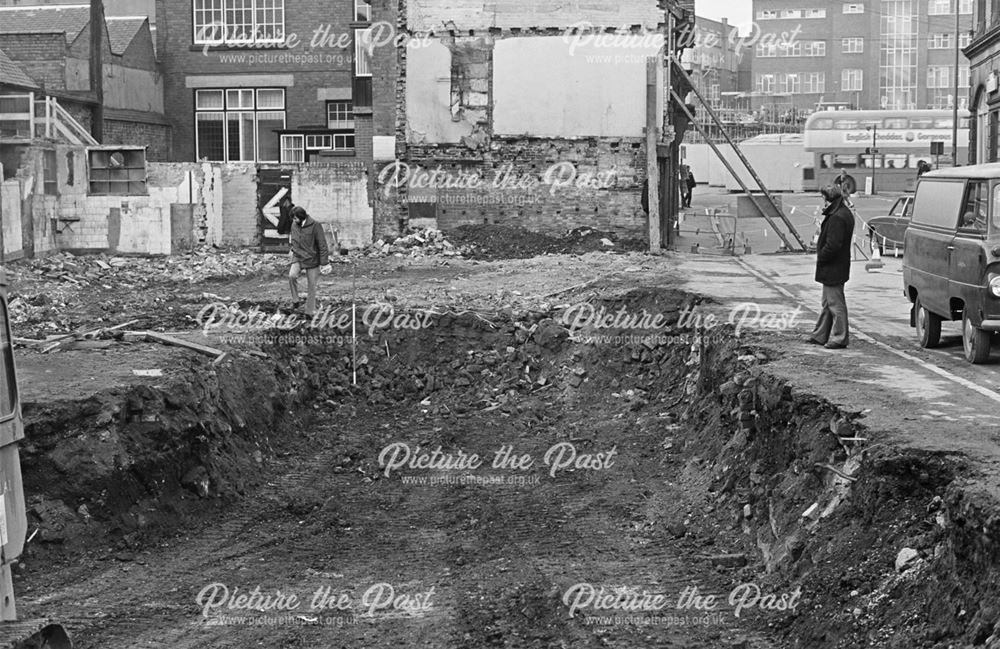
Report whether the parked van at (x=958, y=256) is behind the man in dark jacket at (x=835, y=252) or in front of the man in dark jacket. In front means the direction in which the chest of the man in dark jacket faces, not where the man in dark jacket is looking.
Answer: behind

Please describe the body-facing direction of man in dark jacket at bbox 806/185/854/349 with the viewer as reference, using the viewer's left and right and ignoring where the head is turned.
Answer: facing to the left of the viewer

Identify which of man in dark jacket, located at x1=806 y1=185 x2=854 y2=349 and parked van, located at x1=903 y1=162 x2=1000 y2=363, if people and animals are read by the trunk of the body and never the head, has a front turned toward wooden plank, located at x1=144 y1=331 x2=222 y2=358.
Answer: the man in dark jacket

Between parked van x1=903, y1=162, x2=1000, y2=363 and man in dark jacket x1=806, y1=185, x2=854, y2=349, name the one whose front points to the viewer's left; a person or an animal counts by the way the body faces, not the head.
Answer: the man in dark jacket

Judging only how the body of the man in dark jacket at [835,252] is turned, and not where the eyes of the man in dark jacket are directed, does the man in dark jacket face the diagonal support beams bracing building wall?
no

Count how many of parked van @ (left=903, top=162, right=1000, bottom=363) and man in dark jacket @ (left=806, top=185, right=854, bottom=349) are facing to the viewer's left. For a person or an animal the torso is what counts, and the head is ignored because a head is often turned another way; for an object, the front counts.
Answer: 1

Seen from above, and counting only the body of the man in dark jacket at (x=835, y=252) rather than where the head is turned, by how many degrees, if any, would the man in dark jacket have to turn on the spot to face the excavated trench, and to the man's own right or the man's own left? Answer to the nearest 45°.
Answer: approximately 45° to the man's own left

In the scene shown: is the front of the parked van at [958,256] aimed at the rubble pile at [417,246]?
no

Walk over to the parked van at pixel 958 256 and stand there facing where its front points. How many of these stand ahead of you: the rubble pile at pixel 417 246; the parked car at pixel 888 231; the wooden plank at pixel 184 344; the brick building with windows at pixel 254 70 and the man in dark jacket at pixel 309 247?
0

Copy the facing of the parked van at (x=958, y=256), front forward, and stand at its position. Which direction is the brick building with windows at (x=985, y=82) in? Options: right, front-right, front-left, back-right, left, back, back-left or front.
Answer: back-left

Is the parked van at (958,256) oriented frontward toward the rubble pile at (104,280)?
no

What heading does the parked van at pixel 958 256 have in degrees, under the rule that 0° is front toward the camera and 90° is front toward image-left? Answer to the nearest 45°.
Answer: approximately 315°

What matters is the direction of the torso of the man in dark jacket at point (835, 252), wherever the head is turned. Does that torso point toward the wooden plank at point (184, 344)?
yes

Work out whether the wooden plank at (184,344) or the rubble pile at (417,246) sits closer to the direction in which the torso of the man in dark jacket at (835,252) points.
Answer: the wooden plank

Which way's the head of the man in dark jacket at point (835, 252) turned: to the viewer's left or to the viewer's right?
to the viewer's left

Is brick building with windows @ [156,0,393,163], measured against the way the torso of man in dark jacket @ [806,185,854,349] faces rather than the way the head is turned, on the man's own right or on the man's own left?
on the man's own right

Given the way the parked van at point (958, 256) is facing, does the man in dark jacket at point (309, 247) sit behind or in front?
behind
